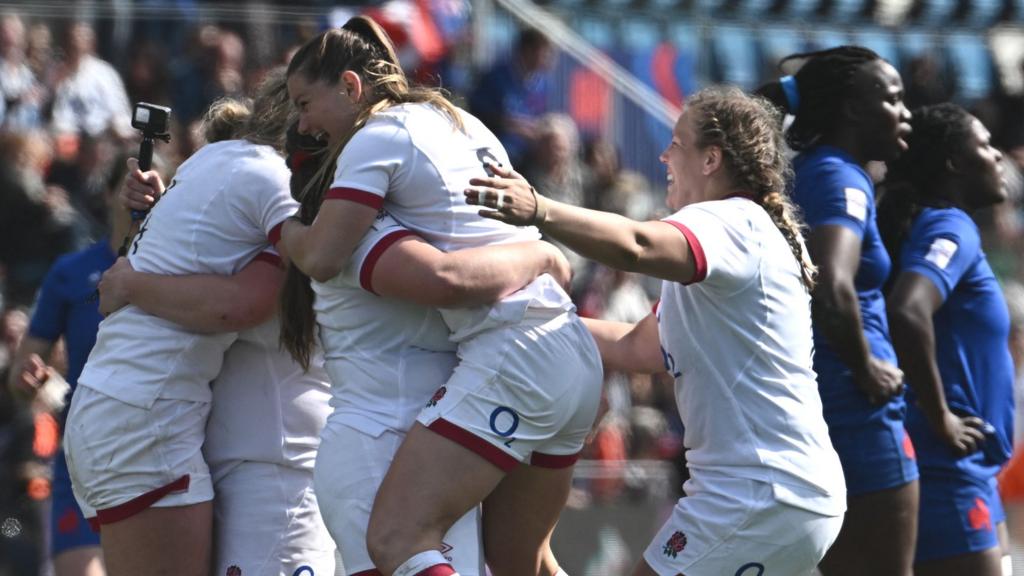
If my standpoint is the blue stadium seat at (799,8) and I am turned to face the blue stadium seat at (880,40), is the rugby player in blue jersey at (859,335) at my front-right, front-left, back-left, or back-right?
front-right

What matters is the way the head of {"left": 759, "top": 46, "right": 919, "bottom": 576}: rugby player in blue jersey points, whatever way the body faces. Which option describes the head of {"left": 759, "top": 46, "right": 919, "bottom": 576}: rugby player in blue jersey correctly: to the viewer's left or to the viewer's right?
to the viewer's right

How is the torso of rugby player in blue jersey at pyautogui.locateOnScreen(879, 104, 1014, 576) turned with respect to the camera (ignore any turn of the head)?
to the viewer's right

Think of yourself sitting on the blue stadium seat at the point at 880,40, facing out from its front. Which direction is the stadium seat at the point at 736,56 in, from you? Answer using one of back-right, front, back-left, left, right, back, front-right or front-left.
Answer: front-right

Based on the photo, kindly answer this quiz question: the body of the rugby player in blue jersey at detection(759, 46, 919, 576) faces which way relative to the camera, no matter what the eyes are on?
to the viewer's right

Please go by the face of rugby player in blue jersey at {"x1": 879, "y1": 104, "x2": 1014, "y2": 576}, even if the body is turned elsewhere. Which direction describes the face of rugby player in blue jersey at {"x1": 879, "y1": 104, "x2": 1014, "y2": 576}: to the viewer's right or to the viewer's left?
to the viewer's right

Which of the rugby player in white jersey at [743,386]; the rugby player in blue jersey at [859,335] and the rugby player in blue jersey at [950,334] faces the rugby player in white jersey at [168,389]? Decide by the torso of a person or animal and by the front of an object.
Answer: the rugby player in white jersey at [743,386]

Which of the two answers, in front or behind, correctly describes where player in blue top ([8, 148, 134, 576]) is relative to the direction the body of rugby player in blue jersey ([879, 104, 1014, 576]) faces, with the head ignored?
behind

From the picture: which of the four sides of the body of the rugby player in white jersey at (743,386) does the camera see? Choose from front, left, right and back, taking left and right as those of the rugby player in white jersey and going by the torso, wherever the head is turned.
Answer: left

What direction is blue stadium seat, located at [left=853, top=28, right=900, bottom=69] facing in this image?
toward the camera

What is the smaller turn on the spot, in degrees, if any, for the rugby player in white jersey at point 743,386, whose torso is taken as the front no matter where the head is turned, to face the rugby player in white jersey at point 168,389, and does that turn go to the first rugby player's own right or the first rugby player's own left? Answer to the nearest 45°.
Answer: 0° — they already face them

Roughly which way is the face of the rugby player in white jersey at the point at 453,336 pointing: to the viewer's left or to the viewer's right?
to the viewer's left

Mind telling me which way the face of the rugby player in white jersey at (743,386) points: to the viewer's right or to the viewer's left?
to the viewer's left
